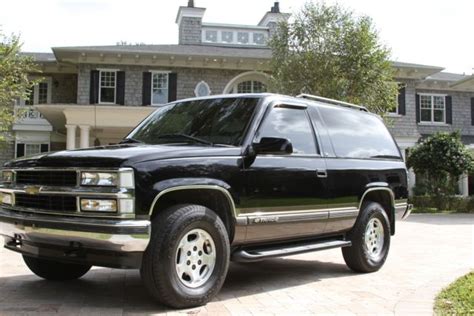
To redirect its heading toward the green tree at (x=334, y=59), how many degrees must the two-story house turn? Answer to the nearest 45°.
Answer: approximately 45° to its left

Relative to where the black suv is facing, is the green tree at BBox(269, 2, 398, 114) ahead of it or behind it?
behind

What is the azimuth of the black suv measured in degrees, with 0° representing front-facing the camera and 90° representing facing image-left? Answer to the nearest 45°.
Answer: approximately 45°

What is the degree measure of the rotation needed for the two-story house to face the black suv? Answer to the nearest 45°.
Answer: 0° — it already faces it

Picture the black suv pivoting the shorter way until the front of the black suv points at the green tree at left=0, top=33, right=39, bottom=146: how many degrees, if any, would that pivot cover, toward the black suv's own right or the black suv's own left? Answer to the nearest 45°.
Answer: approximately 90° to the black suv's own right

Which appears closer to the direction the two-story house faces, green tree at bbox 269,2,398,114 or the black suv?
the black suv
